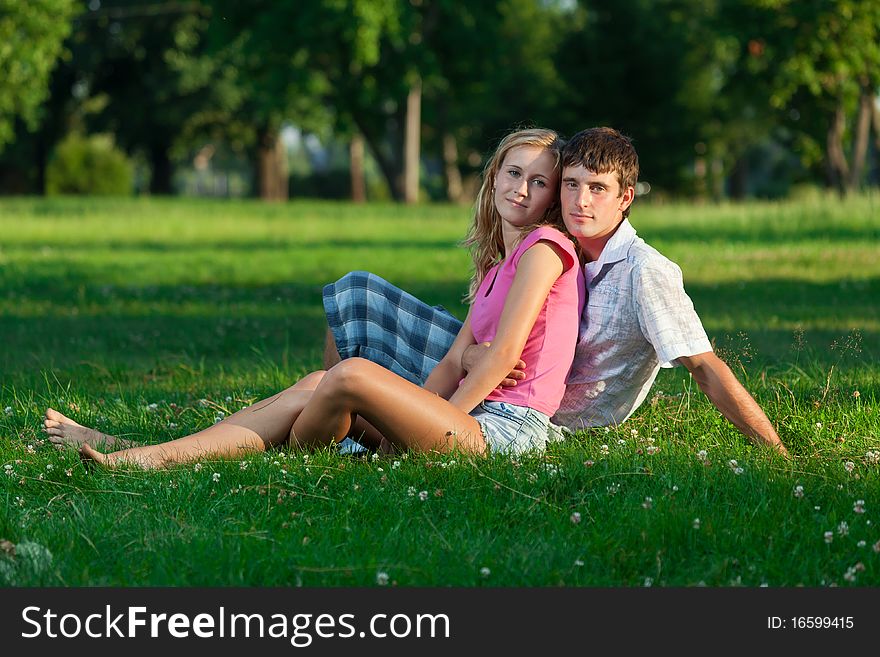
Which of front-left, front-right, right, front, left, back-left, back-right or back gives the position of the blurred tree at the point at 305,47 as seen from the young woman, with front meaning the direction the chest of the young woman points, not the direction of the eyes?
right

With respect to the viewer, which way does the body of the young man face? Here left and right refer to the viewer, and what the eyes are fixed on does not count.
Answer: facing the viewer and to the left of the viewer

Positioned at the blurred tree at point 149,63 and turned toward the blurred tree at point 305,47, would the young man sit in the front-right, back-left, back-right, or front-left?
front-right

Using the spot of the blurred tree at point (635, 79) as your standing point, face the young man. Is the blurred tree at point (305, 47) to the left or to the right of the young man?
right

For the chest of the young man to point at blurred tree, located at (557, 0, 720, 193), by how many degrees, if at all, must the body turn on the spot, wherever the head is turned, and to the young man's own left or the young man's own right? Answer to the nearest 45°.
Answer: approximately 135° to the young man's own right

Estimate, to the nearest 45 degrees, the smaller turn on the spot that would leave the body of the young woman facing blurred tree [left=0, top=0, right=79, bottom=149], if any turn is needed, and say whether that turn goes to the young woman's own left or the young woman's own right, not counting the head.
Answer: approximately 90° to the young woman's own right

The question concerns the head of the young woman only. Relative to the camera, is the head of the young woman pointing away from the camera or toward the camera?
toward the camera

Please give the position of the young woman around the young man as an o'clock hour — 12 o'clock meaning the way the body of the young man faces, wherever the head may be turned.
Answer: The young woman is roughly at 1 o'clock from the young man.

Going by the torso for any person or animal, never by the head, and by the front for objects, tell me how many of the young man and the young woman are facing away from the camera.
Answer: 0

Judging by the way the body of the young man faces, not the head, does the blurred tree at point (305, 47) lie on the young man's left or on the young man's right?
on the young man's right

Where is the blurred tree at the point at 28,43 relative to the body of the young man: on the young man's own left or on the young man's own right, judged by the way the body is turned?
on the young man's own right
